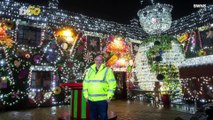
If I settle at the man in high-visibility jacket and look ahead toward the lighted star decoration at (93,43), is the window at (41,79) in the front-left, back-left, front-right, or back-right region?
front-left

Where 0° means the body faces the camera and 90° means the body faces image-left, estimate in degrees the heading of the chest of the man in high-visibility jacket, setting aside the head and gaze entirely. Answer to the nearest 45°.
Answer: approximately 0°

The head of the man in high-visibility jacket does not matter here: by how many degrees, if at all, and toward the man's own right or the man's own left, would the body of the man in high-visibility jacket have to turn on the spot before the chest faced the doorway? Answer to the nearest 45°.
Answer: approximately 180°

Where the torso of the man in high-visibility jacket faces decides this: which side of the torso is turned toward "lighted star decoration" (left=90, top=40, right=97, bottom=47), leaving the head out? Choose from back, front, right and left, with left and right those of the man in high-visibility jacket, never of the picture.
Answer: back

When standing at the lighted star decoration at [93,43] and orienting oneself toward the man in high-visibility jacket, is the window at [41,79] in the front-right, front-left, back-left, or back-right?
front-right

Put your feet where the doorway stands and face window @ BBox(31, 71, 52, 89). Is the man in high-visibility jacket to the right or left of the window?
left

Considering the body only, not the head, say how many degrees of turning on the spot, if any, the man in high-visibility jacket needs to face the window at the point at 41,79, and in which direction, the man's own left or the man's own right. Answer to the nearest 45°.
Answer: approximately 180°
